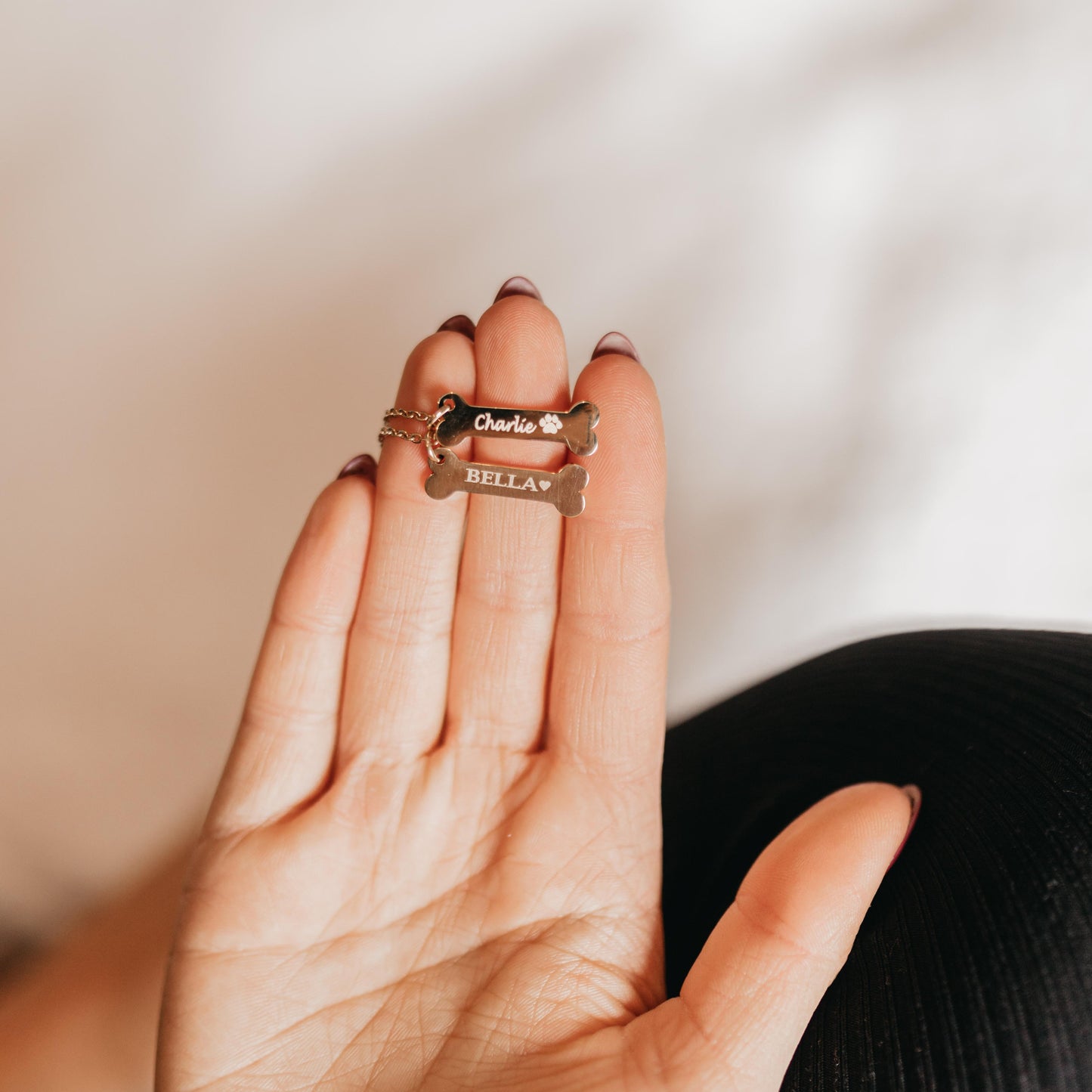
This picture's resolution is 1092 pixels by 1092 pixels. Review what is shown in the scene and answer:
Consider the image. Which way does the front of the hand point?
toward the camera
